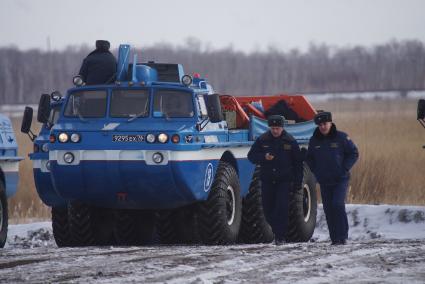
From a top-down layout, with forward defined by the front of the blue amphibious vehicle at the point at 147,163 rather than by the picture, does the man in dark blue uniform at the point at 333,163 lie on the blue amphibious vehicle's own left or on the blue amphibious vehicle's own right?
on the blue amphibious vehicle's own left

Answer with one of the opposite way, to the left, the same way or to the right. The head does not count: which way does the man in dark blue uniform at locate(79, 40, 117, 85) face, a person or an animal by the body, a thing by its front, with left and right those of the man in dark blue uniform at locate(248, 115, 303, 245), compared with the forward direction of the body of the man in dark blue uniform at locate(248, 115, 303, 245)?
the opposite way

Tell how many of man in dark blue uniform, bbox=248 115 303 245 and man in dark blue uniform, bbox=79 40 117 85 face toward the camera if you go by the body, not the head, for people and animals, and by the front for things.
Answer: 1

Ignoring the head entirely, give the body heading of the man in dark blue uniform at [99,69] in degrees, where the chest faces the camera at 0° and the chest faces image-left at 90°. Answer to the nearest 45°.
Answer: approximately 180°

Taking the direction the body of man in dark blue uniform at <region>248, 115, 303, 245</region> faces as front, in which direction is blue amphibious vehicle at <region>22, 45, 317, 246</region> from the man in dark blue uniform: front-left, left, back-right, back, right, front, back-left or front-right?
right

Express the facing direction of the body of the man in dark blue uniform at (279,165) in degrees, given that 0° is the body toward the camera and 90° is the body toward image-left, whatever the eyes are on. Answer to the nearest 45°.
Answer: approximately 0°

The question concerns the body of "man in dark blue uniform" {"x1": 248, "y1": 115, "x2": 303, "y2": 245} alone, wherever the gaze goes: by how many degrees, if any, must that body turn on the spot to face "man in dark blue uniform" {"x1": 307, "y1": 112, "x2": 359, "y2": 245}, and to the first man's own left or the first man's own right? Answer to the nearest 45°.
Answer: approximately 90° to the first man's own left

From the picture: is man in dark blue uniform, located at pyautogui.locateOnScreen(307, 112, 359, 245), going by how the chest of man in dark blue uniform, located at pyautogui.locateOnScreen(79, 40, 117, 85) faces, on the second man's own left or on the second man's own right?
on the second man's own right
